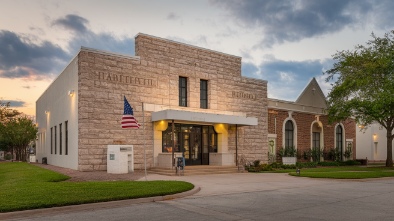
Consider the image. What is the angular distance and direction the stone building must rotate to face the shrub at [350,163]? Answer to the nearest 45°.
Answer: approximately 90° to its left

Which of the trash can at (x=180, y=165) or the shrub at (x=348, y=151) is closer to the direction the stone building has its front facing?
the trash can

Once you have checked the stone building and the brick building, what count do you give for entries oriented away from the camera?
0

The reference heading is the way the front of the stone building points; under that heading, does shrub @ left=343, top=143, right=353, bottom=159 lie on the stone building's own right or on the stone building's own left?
on the stone building's own left

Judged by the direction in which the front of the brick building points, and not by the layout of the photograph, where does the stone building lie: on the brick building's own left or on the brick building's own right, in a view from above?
on the brick building's own right

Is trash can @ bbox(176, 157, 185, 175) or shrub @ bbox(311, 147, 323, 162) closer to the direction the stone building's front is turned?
the trash can

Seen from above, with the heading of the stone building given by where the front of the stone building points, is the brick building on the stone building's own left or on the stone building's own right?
on the stone building's own left

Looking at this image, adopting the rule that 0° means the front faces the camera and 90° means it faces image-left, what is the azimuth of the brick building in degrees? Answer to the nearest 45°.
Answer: approximately 315°
